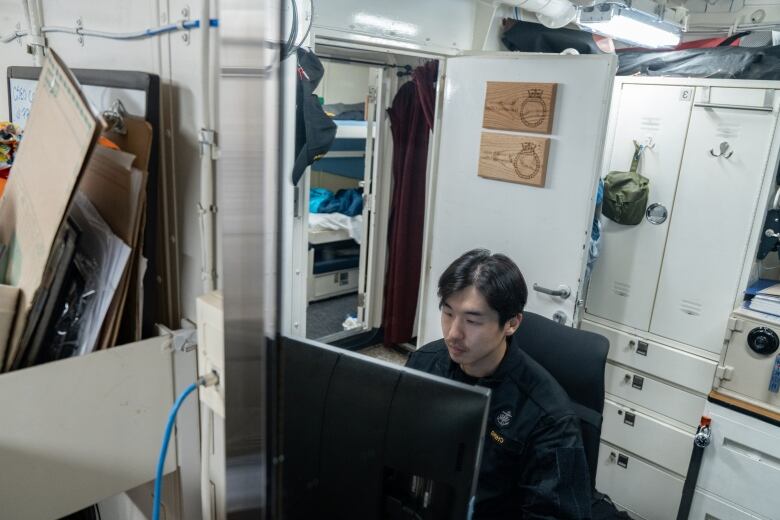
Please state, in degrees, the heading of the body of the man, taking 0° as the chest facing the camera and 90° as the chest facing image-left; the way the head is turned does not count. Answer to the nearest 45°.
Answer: approximately 45°

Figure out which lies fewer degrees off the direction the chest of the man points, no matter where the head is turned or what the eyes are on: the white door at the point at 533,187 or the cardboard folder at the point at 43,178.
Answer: the cardboard folder

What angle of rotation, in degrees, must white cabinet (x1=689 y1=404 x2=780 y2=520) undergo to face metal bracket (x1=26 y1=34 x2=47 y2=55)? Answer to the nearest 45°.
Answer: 0° — it already faces it

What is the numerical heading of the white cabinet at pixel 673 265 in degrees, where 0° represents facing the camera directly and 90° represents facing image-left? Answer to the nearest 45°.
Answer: approximately 45°

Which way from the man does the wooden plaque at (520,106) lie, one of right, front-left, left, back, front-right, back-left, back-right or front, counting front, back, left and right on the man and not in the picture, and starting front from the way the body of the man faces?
back-right
